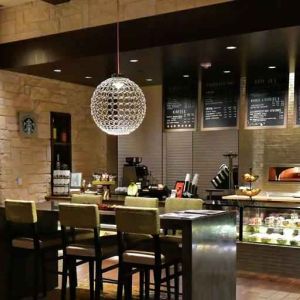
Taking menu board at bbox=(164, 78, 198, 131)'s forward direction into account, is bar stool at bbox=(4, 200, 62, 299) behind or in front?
in front

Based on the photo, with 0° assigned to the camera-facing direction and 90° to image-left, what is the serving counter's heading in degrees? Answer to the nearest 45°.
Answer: approximately 0°

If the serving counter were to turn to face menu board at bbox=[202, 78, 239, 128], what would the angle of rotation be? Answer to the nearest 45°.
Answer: approximately 180°

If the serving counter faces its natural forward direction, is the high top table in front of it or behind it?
in front

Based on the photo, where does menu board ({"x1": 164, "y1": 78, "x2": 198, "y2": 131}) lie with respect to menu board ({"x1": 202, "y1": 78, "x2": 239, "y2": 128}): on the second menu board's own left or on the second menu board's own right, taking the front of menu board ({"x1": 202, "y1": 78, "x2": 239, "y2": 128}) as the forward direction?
on the second menu board's own right

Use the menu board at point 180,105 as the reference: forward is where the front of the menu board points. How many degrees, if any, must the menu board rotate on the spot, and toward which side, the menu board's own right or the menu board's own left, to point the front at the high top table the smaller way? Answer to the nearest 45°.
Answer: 0° — it already faces it

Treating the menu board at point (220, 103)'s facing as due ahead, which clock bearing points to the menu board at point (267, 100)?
the menu board at point (267, 100) is roughly at 10 o'clock from the menu board at point (220, 103).

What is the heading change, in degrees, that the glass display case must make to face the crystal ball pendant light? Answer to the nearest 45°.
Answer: approximately 45° to its right
